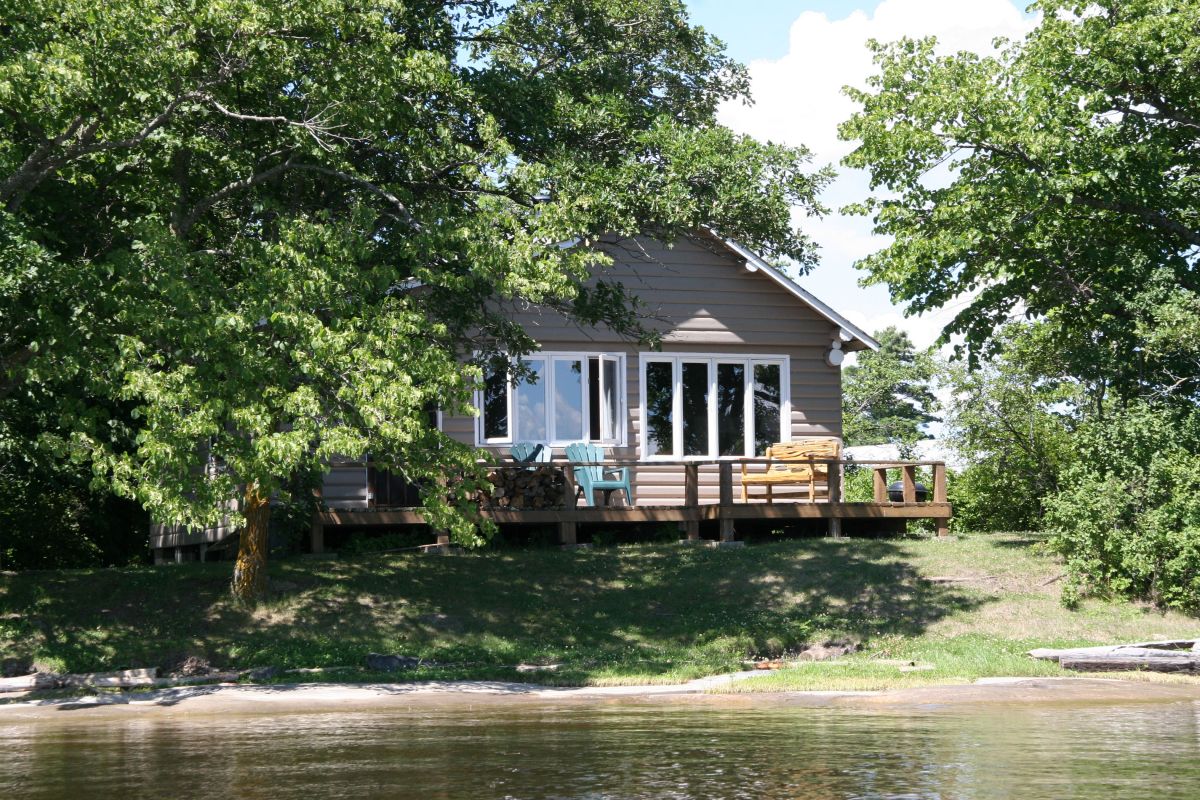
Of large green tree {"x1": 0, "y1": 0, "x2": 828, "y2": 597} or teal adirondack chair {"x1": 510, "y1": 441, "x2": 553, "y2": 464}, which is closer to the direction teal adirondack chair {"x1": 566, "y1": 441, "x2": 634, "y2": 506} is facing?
the large green tree

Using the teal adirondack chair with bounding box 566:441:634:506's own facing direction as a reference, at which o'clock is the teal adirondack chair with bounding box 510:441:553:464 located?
the teal adirondack chair with bounding box 510:441:553:464 is roughly at 4 o'clock from the teal adirondack chair with bounding box 566:441:634:506.

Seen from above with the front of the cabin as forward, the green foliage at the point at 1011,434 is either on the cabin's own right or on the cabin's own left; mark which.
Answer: on the cabin's own left

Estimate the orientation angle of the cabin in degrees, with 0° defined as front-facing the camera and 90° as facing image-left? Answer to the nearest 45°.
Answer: approximately 0°

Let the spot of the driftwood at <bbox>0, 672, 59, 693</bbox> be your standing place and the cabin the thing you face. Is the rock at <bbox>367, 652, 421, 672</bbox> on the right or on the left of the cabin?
right

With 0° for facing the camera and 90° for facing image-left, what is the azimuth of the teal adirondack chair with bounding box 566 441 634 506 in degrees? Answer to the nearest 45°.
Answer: approximately 315°
